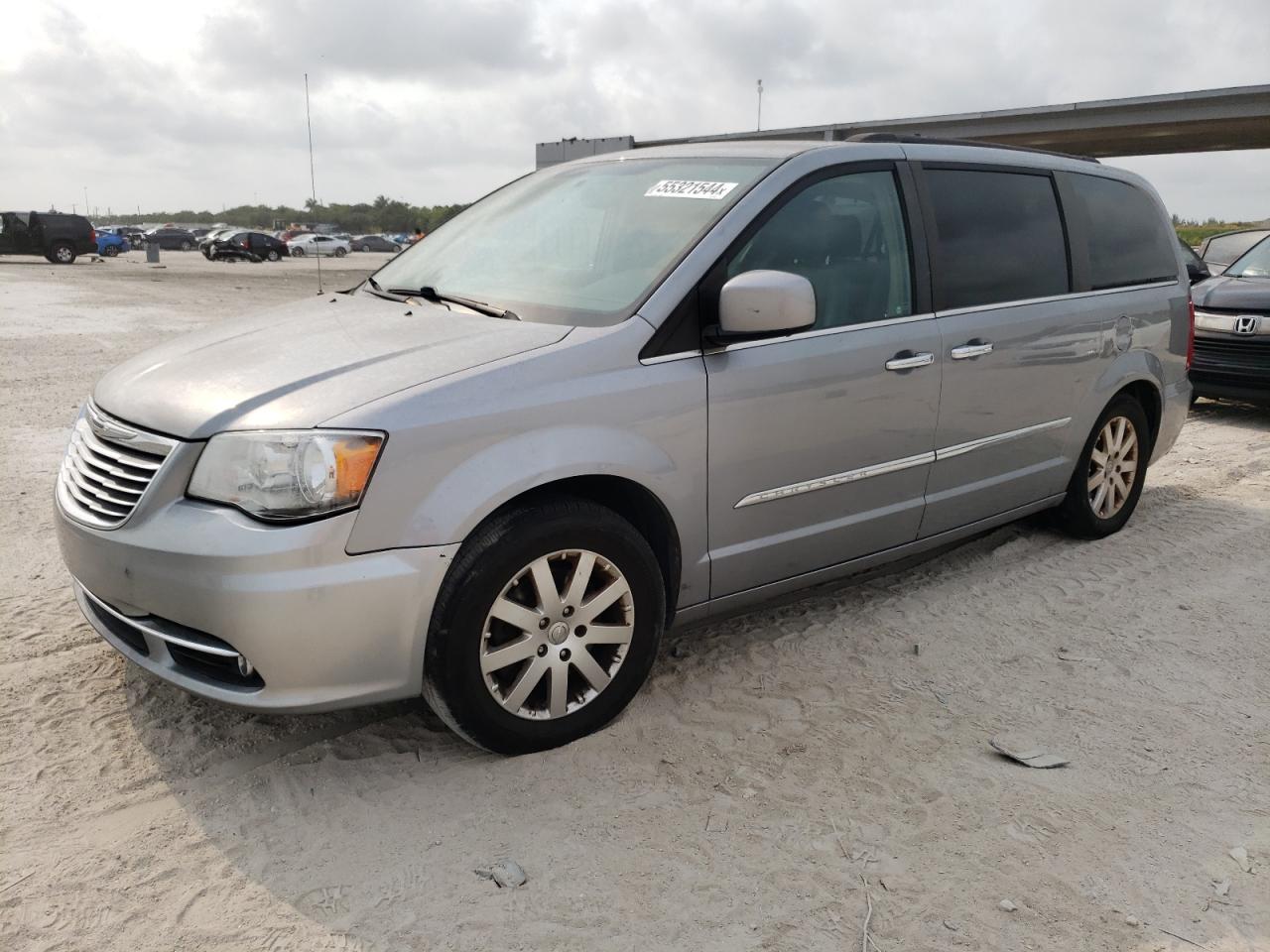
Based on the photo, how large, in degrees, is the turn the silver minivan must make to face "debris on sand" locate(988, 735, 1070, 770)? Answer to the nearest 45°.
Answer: approximately 135° to its left

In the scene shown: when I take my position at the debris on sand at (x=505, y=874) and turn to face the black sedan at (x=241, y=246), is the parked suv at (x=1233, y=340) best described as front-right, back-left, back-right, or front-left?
front-right

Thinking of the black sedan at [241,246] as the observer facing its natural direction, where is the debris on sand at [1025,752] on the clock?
The debris on sand is roughly at 9 o'clock from the black sedan.

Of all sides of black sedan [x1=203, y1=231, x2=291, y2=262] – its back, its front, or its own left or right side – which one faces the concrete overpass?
back

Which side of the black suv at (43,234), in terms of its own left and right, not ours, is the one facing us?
left

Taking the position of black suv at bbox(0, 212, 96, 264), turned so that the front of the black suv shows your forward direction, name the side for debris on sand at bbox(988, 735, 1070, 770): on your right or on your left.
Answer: on your left

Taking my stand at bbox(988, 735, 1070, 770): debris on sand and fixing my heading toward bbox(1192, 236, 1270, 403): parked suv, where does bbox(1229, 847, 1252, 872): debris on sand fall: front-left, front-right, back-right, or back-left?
back-right

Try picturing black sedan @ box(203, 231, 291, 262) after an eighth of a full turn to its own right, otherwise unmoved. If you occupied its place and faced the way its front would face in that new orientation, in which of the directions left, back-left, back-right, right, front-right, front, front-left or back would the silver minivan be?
back-left

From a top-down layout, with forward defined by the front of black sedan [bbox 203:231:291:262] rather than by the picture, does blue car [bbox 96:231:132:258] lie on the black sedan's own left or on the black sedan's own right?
on the black sedan's own right

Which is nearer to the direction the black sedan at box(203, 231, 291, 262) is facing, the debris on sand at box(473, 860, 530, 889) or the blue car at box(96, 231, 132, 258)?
the blue car

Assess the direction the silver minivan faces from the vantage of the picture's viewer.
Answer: facing the viewer and to the left of the viewer

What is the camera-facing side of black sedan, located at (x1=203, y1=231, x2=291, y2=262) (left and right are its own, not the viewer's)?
left

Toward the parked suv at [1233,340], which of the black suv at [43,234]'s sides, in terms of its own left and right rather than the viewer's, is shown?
left

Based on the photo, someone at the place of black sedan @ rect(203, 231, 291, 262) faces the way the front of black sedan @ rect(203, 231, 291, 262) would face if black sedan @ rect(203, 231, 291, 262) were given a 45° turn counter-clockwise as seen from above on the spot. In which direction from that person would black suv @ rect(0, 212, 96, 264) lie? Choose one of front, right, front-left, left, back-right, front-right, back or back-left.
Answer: front

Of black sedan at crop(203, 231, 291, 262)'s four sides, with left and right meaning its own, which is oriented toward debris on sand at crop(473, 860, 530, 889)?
left

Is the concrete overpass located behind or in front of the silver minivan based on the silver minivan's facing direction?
behind

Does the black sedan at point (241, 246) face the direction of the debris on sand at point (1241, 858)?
no

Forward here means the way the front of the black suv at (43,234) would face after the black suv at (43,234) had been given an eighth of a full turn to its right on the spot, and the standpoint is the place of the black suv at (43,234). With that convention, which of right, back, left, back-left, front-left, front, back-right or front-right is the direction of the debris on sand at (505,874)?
back-left
